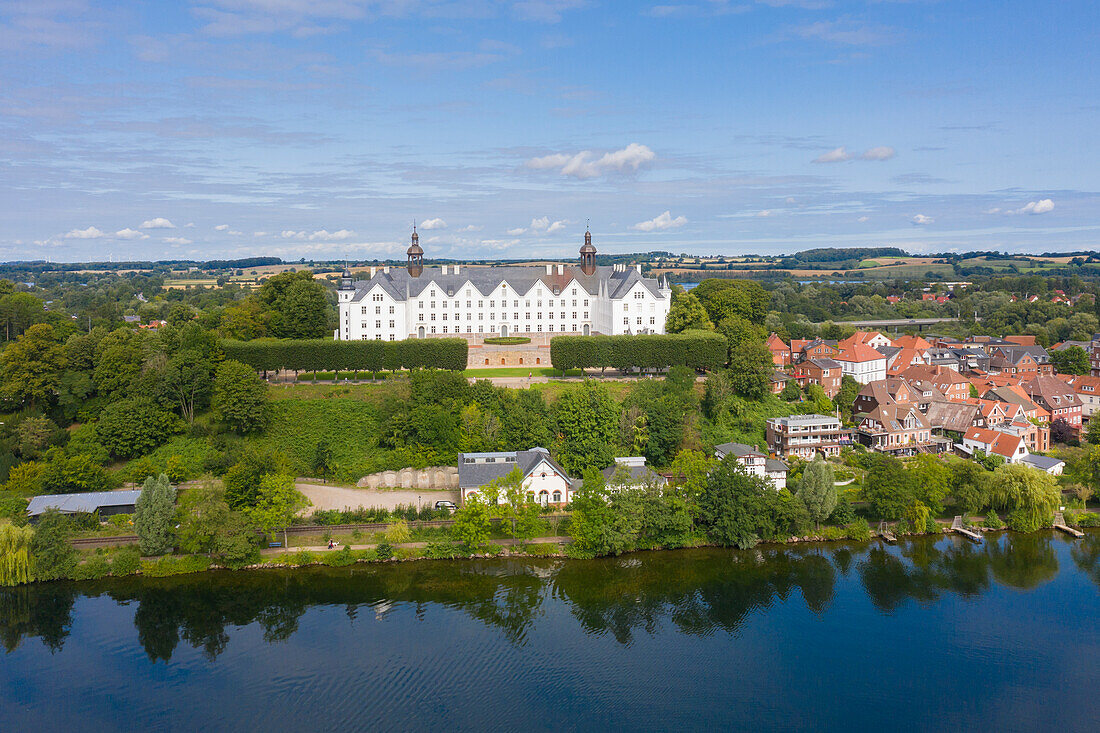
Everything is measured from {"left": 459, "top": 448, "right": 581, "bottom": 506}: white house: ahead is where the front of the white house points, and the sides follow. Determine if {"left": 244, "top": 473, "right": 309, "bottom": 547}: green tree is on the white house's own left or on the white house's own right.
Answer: on the white house's own right

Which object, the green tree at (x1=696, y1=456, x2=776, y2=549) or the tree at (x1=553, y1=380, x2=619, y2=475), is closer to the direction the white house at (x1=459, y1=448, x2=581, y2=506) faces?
the green tree

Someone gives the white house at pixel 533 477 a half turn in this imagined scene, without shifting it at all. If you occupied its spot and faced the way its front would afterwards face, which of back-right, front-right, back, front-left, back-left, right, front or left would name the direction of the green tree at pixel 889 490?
right

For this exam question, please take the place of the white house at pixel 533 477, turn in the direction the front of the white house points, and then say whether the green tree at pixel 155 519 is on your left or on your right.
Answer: on your right

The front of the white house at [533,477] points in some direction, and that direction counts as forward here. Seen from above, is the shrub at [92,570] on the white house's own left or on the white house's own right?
on the white house's own right

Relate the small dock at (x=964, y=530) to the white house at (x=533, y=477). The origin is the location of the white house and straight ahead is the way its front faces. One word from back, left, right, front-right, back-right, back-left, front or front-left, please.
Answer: left

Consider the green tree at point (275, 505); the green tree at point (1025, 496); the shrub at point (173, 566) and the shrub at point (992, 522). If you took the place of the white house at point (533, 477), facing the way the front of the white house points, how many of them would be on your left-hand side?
2

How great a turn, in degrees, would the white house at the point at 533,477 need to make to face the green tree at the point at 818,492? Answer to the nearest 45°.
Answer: approximately 90° to its left

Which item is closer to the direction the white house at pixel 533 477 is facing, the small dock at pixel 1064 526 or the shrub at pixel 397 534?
the shrub

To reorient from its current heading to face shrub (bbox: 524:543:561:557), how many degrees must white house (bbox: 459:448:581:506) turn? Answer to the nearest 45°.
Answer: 0° — it already faces it

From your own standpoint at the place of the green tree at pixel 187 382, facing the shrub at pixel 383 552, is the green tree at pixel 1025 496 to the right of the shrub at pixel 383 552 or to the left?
left

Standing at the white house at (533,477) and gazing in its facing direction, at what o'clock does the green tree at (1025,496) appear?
The green tree is roughly at 9 o'clock from the white house.

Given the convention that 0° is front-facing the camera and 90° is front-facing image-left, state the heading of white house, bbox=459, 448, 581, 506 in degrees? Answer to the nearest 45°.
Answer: approximately 0°

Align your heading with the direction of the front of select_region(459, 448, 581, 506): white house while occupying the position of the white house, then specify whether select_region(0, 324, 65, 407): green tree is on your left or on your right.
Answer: on your right
